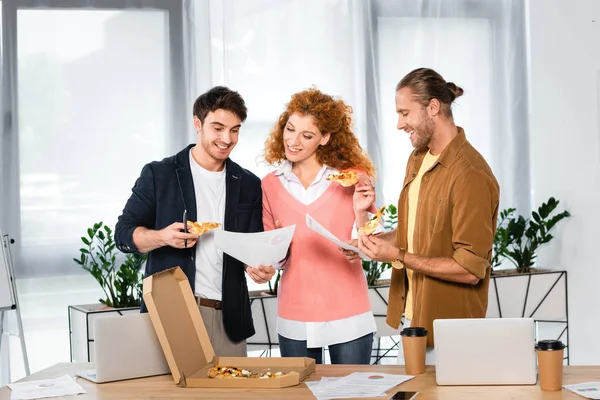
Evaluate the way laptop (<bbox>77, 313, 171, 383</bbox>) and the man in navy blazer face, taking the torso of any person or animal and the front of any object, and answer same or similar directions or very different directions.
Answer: very different directions

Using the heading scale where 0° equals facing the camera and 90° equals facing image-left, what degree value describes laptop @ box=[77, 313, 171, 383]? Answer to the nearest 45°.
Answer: approximately 135°

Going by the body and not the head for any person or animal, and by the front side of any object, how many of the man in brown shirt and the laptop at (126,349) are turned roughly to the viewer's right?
0

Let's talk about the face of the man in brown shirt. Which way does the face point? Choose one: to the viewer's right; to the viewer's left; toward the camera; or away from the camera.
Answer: to the viewer's left

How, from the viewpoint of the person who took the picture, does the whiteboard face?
facing the viewer and to the right of the viewer

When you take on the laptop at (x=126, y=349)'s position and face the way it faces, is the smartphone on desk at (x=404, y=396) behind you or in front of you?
behind

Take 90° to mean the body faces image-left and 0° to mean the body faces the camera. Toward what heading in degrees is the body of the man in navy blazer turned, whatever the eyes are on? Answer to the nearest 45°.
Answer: approximately 315°

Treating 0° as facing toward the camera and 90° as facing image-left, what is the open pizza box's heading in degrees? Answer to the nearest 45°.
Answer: approximately 270°

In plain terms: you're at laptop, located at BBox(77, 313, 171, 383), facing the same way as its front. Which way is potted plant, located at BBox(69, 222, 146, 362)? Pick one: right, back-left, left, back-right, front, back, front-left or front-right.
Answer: front-right

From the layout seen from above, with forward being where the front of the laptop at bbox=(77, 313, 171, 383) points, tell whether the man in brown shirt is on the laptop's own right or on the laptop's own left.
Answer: on the laptop's own right

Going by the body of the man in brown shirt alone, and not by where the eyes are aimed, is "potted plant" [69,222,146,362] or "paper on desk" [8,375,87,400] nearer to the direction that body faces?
the paper on desk

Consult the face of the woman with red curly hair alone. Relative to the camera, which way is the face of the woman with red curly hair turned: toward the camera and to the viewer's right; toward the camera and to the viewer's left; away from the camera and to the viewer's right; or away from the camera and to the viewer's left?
toward the camera and to the viewer's left

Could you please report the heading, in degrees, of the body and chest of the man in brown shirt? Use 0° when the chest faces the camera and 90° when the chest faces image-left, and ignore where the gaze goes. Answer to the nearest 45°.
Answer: approximately 45°
